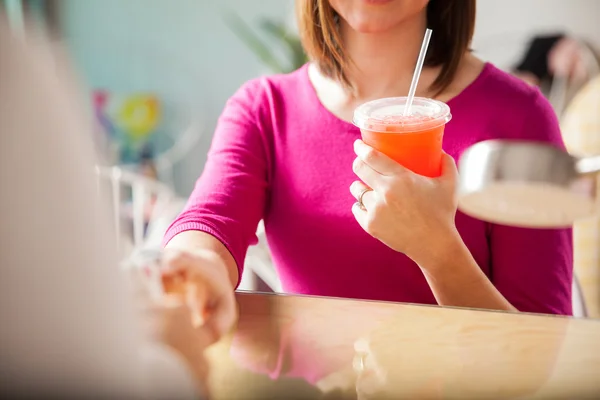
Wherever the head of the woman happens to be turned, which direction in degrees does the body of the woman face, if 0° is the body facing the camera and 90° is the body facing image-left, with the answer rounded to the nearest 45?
approximately 0°

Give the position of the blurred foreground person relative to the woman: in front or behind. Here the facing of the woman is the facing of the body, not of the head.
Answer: in front
